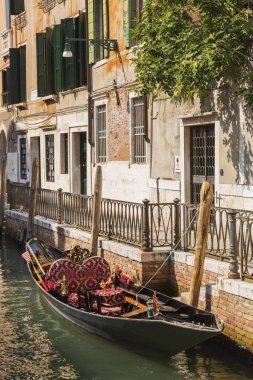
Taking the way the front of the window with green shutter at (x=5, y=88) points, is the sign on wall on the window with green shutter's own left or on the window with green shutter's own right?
on the window with green shutter's own left

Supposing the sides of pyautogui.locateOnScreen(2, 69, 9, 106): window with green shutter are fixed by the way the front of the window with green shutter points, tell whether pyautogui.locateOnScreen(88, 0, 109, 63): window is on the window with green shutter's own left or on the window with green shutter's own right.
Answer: on the window with green shutter's own left

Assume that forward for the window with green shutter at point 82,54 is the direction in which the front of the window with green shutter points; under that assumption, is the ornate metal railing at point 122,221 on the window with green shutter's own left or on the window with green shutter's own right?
on the window with green shutter's own left

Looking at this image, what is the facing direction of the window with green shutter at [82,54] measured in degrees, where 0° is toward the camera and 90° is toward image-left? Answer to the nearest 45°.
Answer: approximately 45°

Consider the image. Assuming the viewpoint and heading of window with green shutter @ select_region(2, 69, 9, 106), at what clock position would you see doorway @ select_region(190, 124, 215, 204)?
The doorway is roughly at 10 o'clock from the window with green shutter.
